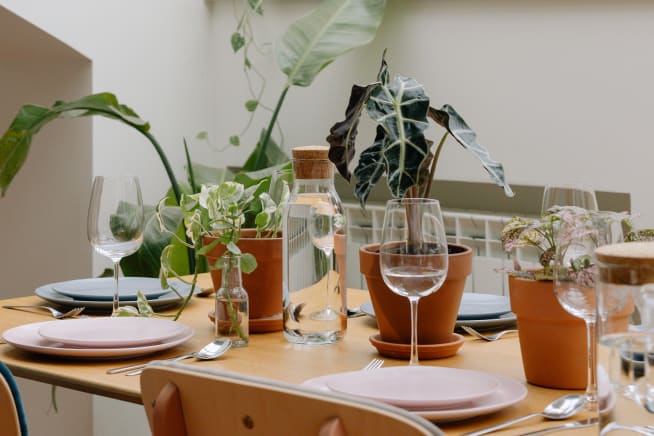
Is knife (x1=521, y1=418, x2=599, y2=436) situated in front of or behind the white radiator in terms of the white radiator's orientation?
in front

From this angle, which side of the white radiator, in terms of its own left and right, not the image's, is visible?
front

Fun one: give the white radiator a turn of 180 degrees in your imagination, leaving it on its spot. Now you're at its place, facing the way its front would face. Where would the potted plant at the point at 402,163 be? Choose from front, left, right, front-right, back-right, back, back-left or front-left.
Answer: back

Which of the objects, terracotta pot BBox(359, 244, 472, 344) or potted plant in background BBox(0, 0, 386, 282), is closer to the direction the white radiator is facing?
the terracotta pot

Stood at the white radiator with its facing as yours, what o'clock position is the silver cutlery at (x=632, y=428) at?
The silver cutlery is roughly at 12 o'clock from the white radiator.

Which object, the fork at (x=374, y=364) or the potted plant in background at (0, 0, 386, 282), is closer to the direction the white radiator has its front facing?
the fork

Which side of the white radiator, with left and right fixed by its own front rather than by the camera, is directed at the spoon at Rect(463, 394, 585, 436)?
front

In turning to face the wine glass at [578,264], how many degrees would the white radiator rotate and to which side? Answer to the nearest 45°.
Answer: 0° — it already faces it

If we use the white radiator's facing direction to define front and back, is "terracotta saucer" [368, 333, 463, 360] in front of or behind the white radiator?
in front

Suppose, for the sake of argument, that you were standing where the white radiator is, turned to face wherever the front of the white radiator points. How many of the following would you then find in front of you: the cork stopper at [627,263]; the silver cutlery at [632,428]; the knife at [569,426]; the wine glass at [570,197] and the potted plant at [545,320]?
5

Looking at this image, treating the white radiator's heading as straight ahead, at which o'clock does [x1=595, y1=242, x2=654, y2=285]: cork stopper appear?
The cork stopper is roughly at 12 o'clock from the white radiator.

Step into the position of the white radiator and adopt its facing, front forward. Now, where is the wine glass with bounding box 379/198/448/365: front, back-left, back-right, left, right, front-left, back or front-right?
front

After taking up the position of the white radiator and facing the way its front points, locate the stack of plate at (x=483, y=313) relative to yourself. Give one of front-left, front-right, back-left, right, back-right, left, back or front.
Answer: front

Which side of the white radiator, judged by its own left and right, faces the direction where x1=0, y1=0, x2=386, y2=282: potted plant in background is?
right

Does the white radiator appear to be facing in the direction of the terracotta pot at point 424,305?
yes

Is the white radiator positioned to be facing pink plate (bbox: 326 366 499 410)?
yes
